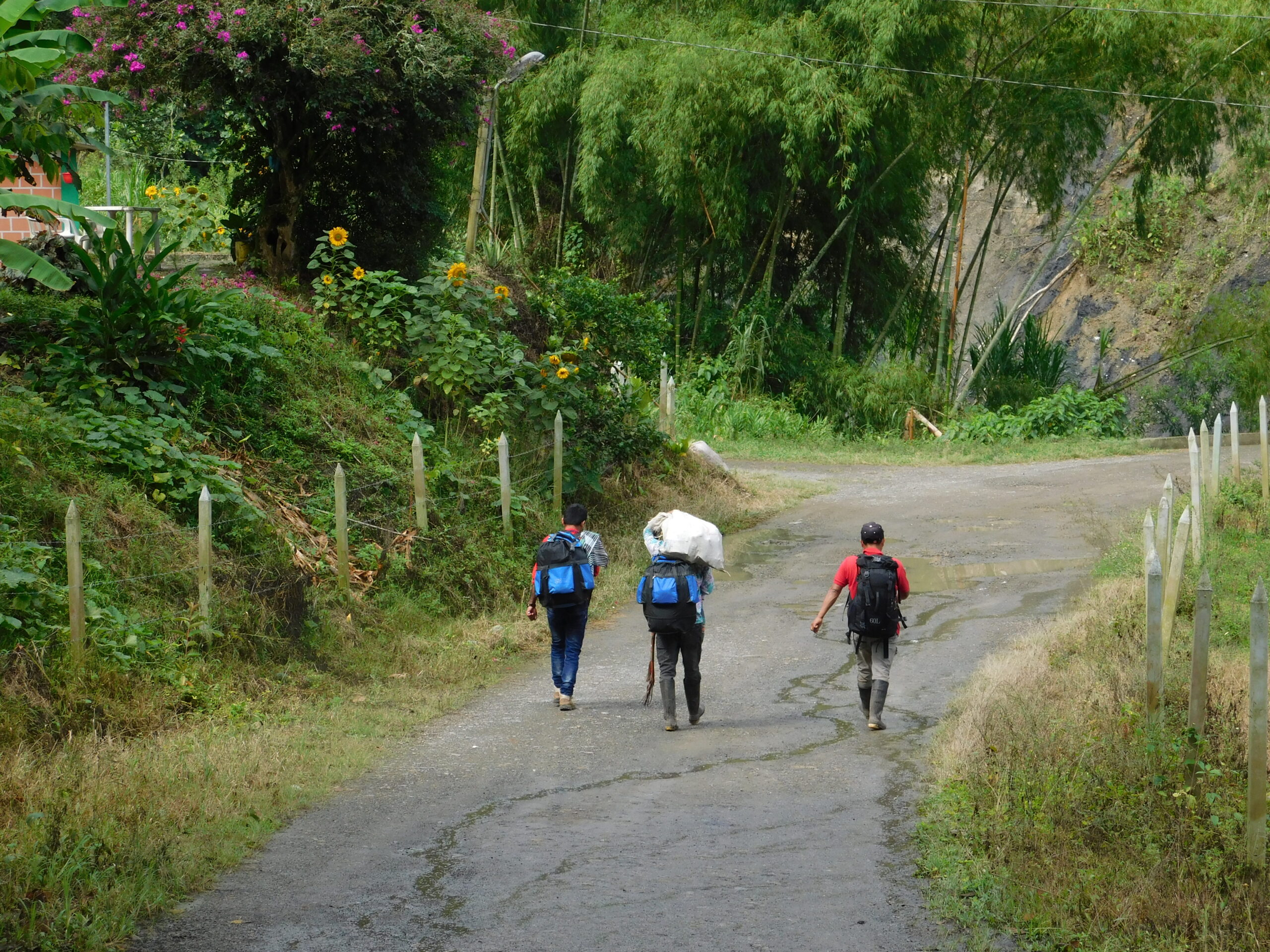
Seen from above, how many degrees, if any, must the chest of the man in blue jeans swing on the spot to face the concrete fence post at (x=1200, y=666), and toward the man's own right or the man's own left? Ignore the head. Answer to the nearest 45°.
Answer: approximately 135° to the man's own right

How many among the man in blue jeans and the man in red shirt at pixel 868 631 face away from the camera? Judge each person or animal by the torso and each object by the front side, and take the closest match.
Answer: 2

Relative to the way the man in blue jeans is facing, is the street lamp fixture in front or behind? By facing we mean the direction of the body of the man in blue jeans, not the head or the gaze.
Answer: in front

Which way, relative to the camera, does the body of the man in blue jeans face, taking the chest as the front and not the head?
away from the camera

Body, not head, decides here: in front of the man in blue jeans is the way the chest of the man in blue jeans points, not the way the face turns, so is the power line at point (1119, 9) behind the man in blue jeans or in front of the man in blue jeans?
in front

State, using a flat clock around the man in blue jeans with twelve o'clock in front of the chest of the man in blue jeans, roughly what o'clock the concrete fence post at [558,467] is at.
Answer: The concrete fence post is roughly at 12 o'clock from the man in blue jeans.

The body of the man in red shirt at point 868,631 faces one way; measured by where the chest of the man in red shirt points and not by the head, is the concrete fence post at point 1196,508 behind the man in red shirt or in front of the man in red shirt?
in front

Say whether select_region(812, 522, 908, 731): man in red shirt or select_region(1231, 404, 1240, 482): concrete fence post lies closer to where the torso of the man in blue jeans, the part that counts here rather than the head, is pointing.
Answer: the concrete fence post

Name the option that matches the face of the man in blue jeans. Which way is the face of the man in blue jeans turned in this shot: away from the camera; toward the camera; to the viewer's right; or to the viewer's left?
away from the camera

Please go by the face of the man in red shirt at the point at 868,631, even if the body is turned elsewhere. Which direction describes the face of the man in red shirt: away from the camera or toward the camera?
away from the camera

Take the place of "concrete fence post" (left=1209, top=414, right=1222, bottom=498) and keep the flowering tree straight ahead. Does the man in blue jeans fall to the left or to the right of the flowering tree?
left

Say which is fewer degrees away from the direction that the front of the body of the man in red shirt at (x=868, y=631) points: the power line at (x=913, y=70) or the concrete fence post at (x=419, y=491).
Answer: the power line

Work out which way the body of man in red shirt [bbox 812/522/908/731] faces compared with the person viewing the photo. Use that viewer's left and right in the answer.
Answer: facing away from the viewer

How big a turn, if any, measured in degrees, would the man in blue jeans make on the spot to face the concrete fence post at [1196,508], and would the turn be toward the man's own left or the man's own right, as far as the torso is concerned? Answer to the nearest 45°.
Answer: approximately 45° to the man's own right
